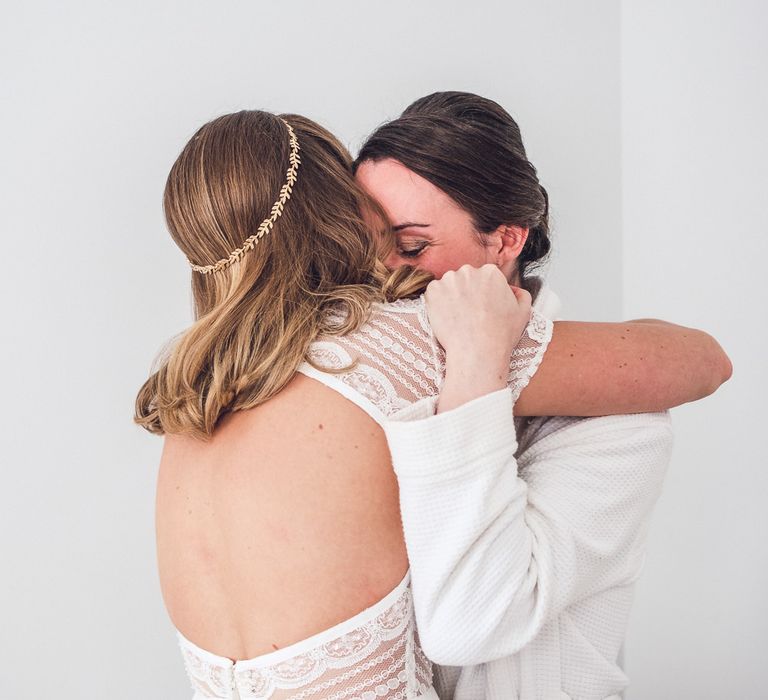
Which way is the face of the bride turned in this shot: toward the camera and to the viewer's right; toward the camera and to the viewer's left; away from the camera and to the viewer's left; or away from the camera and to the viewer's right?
away from the camera and to the viewer's right

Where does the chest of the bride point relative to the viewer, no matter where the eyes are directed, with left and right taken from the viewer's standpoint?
facing away from the viewer and to the right of the viewer

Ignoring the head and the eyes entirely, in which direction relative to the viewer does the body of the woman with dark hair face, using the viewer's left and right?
facing to the left of the viewer
